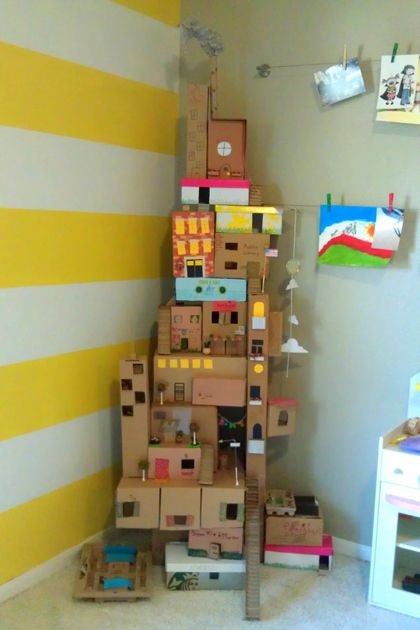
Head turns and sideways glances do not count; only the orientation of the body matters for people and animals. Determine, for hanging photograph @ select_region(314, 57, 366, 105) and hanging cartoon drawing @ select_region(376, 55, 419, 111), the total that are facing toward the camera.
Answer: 2

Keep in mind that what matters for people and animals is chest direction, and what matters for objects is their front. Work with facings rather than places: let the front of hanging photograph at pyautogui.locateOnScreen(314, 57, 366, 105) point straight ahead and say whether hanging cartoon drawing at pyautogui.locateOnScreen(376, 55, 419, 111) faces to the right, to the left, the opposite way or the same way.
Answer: the same way

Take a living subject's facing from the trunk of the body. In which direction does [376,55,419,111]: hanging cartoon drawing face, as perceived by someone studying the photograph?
facing the viewer

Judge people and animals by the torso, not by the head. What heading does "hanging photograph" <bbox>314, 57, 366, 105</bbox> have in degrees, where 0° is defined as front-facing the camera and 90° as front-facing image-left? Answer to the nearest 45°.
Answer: approximately 0°

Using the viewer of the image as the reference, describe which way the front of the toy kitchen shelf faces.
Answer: facing the viewer and to the left of the viewer
